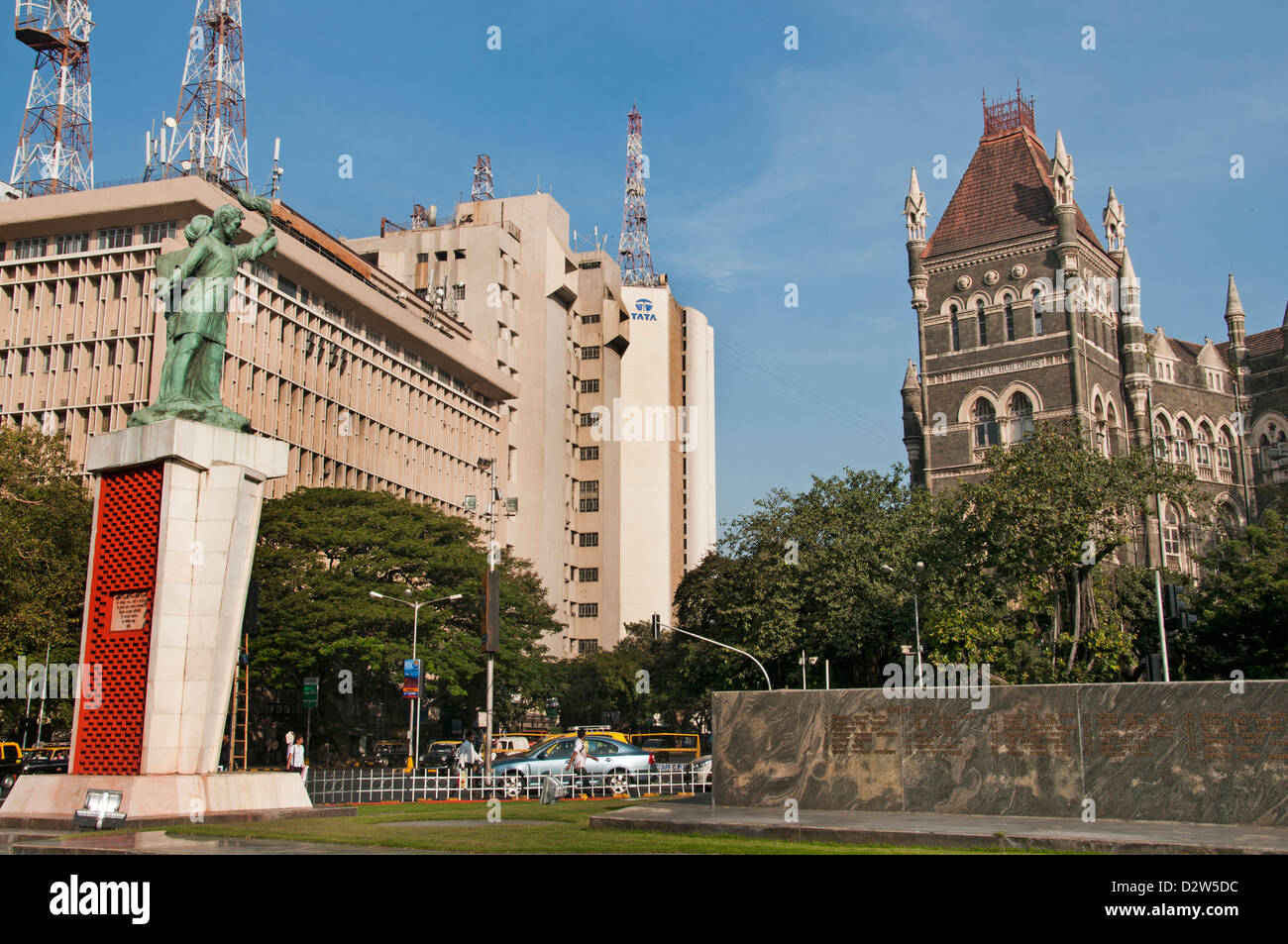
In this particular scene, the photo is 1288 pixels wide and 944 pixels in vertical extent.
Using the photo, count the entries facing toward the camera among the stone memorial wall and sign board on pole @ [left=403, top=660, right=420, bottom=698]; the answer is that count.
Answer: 2

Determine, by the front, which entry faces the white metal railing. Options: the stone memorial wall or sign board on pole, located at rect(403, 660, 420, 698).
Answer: the sign board on pole

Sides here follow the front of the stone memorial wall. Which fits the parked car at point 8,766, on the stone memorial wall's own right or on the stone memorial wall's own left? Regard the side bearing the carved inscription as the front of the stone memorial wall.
on the stone memorial wall's own right

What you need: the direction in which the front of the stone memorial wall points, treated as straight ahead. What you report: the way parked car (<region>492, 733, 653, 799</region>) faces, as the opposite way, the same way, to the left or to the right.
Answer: to the right

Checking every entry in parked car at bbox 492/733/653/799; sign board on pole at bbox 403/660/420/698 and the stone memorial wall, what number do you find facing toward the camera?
2

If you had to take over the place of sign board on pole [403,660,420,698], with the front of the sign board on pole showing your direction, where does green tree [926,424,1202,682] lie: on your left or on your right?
on your left

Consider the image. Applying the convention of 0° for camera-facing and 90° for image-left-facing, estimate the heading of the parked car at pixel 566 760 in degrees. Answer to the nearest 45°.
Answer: approximately 90°

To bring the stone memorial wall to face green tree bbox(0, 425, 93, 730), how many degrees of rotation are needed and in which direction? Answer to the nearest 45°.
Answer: approximately 135° to its right

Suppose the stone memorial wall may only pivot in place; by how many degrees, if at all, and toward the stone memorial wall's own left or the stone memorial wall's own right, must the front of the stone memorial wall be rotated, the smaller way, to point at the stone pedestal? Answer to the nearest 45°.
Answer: approximately 90° to the stone memorial wall's own right
